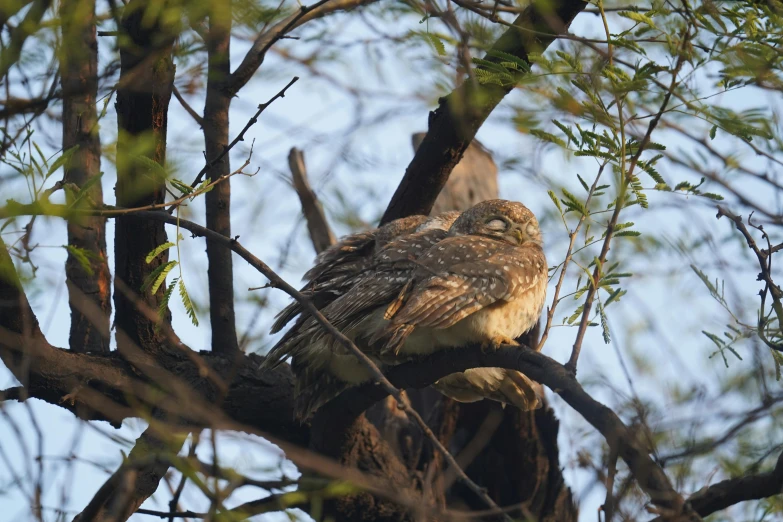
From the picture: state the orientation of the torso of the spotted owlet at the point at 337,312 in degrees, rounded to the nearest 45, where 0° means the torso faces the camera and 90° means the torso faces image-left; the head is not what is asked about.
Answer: approximately 270°

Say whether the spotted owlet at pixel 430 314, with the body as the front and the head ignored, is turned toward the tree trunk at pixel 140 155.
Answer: no
